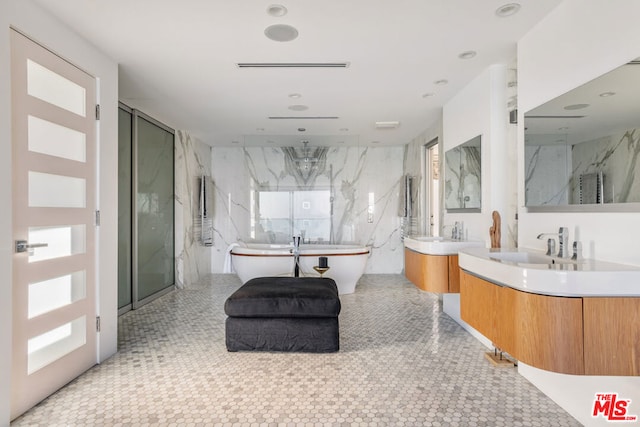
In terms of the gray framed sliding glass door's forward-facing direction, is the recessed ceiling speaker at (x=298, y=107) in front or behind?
in front

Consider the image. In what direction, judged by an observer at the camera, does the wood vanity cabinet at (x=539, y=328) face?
facing the viewer and to the left of the viewer

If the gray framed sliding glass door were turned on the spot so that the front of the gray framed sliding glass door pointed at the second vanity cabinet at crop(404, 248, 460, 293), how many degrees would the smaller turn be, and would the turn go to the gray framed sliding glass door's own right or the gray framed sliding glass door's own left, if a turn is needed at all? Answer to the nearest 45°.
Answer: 0° — it already faces it

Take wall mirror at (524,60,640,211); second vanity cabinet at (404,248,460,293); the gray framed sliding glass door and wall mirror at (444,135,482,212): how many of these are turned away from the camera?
0

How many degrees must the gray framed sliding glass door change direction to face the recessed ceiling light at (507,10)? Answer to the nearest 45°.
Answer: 0° — it already faces it

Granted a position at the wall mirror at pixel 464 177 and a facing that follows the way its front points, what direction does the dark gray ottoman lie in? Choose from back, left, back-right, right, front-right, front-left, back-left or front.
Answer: front

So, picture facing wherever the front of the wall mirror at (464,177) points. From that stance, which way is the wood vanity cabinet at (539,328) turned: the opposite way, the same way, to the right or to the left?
the same way

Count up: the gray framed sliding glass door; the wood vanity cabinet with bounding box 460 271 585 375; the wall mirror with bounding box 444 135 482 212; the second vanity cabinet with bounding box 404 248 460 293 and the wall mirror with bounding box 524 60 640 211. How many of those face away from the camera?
0

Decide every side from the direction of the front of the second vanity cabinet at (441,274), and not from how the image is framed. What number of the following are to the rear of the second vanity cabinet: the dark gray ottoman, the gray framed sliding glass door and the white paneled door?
0

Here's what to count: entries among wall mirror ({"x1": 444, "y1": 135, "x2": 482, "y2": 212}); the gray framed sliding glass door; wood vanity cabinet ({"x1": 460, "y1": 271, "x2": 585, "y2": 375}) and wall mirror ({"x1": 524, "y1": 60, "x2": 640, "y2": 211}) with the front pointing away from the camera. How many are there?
0

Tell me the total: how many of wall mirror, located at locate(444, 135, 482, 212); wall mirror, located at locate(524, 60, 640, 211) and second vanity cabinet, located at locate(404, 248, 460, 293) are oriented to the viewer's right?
0

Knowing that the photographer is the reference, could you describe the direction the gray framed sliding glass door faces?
facing the viewer and to the right of the viewer

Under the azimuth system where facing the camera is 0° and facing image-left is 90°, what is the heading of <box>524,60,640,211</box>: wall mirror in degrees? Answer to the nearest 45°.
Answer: approximately 45°

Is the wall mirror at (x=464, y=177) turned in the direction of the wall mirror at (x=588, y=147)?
no

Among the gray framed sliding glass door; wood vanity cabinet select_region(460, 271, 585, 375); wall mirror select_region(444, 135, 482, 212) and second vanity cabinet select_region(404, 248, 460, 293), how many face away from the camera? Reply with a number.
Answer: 0

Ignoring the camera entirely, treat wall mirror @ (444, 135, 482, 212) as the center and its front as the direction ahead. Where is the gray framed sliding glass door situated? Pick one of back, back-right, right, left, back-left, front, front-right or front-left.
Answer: front-right

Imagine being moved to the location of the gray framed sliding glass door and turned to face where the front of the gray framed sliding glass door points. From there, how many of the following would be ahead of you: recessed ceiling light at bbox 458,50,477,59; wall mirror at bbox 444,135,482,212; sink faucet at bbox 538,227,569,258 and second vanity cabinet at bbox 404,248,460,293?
4

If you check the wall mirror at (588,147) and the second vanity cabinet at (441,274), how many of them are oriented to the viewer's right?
0

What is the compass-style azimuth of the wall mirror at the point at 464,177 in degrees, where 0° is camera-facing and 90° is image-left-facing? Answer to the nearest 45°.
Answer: approximately 45°

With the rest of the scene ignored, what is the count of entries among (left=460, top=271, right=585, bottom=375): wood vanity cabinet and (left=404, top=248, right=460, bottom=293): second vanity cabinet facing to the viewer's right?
0
